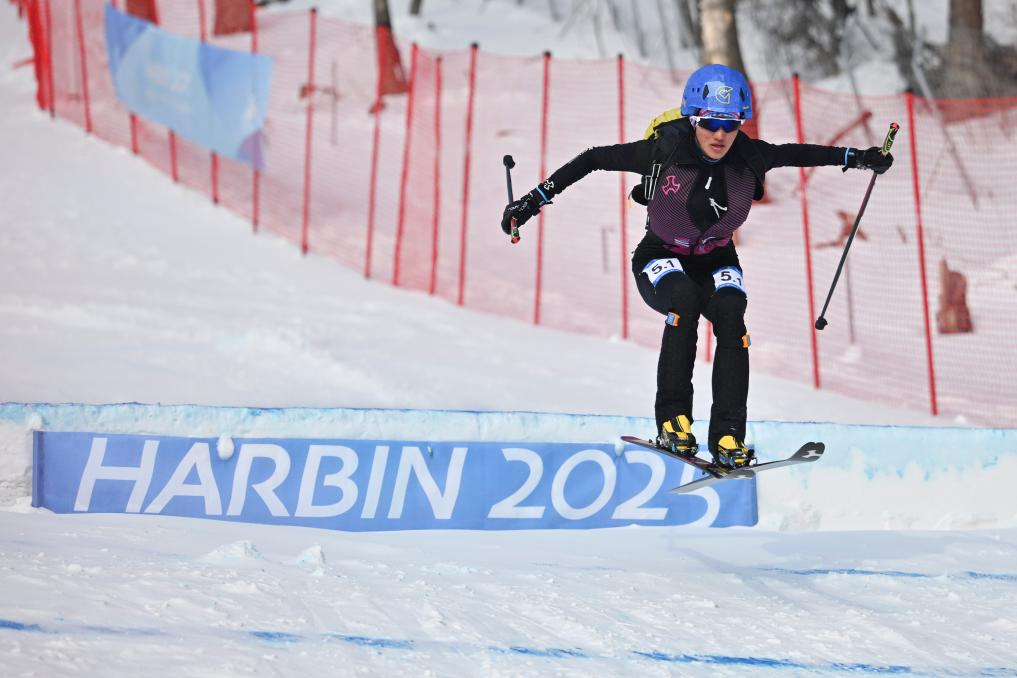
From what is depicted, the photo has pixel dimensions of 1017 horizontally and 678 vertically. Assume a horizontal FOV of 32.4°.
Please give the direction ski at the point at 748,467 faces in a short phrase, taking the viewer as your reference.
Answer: facing the viewer and to the right of the viewer

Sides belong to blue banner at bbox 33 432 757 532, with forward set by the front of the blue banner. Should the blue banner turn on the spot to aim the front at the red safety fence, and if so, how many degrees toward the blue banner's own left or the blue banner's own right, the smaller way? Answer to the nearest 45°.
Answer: approximately 180°

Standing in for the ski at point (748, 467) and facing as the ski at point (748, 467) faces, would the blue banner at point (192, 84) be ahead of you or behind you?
behind

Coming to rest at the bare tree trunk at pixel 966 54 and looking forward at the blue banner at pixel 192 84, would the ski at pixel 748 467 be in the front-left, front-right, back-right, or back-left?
front-left

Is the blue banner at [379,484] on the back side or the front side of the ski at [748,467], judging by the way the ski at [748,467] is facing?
on the back side

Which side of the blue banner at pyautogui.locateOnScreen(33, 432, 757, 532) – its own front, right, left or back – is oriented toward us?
front

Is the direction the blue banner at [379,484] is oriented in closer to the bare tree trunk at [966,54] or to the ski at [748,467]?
the ski

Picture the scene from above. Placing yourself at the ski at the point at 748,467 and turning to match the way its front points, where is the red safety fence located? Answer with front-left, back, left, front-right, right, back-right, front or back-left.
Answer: back-left

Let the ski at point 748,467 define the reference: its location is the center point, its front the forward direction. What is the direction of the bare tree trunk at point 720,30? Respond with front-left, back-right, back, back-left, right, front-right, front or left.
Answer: back-left
